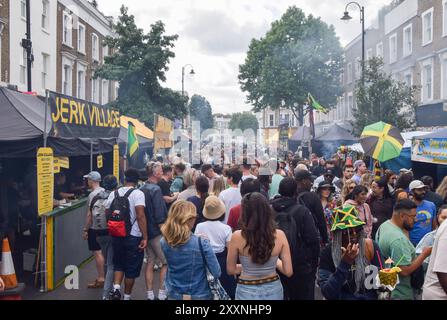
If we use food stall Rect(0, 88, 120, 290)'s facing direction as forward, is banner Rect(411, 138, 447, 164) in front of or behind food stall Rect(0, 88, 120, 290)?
in front

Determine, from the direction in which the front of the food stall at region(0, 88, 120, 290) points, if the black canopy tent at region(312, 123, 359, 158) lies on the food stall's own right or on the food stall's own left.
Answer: on the food stall's own left

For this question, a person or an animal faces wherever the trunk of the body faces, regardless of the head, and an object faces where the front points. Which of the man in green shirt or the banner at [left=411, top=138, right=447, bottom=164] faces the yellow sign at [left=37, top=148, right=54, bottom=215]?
the banner

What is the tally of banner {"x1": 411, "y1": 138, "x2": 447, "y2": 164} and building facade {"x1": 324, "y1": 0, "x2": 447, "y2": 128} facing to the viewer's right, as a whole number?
0

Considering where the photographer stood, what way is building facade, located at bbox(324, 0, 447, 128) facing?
facing the viewer and to the left of the viewer

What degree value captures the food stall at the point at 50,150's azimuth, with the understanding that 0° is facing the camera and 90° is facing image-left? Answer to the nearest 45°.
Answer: approximately 315°
